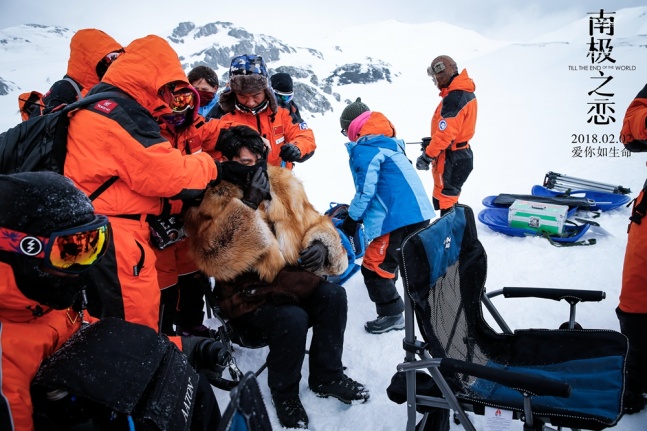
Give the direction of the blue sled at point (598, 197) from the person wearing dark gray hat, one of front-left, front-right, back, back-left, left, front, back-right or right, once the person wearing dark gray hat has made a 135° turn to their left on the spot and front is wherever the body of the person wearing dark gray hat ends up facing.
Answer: left

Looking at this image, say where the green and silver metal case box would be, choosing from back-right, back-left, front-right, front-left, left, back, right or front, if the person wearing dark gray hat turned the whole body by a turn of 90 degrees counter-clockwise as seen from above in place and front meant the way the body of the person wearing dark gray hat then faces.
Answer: back-left

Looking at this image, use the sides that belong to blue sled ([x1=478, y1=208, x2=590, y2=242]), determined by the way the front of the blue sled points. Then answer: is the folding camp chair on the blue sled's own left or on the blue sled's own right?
on the blue sled's own left

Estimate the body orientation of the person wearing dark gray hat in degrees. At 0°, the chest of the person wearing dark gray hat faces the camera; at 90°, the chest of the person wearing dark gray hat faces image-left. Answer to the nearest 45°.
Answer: approximately 90°

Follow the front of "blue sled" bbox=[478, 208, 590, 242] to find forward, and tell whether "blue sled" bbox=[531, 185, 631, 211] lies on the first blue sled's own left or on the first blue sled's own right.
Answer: on the first blue sled's own right

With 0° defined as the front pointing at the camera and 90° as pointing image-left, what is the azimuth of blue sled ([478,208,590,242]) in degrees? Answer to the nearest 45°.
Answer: approximately 90°

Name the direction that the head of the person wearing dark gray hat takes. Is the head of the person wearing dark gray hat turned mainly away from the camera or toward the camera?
away from the camera
